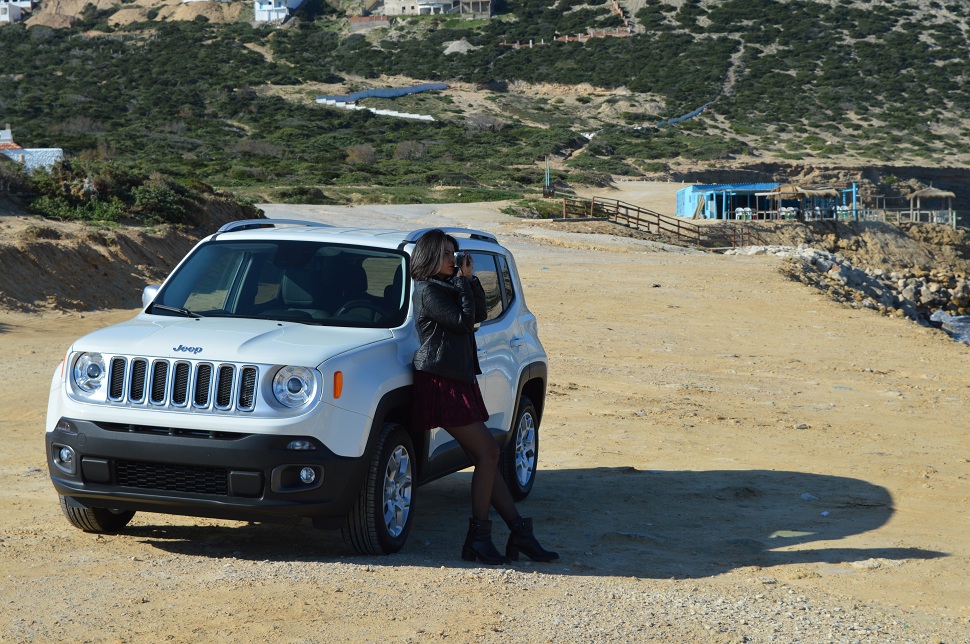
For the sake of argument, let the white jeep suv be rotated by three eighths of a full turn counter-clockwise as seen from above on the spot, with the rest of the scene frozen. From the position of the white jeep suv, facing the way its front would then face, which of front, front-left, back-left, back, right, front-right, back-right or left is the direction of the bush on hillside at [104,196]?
left

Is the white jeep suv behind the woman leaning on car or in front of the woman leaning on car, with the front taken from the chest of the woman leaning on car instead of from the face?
behind

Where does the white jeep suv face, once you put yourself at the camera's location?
facing the viewer and to the left of the viewer
